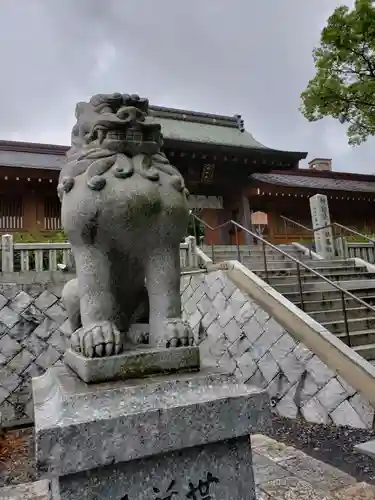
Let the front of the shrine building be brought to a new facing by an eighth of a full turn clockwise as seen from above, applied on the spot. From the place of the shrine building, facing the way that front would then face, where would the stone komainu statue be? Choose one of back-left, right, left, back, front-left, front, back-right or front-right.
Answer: front

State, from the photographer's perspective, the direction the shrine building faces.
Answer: facing the viewer and to the right of the viewer

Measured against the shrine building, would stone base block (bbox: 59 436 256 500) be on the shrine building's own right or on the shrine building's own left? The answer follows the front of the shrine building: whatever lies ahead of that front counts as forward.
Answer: on the shrine building's own right

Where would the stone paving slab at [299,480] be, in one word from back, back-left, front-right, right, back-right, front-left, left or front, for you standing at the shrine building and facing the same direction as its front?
front-right

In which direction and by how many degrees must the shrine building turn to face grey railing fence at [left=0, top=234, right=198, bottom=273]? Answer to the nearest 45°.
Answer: approximately 90° to its right
